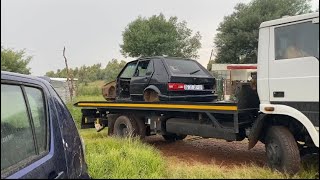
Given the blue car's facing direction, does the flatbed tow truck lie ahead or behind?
behind

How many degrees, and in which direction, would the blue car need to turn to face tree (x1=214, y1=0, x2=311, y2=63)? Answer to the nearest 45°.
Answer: approximately 180°

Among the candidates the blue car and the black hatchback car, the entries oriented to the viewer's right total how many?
0

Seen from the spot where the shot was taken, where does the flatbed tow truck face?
facing the viewer and to the right of the viewer

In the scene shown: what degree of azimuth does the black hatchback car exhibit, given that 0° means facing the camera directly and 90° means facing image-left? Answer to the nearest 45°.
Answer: approximately 135°

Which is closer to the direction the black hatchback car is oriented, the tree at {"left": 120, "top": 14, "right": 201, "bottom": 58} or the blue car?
the tree

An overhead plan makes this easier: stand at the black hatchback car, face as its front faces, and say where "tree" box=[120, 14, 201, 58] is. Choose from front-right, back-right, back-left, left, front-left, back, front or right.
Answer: front-right

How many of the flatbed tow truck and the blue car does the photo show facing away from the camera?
0

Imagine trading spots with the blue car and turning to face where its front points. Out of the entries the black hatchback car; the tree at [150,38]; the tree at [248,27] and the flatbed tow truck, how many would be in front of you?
0

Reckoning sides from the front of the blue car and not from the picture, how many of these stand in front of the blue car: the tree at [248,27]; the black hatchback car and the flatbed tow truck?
0

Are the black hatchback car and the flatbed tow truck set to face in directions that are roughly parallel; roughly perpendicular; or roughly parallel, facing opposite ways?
roughly parallel, facing opposite ways

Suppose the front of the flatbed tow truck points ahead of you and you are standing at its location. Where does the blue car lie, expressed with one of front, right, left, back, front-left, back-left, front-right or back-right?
right

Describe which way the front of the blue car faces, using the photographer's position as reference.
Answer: facing the viewer and to the left of the viewer
